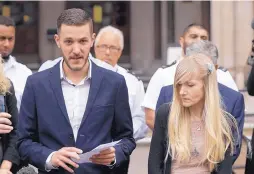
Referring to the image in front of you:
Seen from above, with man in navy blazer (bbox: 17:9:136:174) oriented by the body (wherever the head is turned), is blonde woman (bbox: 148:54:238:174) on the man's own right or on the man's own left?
on the man's own left

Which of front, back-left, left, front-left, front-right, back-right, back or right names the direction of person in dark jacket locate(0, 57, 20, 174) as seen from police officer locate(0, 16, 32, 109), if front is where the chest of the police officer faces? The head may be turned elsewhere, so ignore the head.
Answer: front

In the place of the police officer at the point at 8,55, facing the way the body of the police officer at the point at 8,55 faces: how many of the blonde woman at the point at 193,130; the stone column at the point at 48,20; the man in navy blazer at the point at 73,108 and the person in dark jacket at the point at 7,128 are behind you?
1

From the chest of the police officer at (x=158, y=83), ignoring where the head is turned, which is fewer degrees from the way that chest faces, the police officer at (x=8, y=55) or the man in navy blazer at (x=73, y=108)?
the man in navy blazer

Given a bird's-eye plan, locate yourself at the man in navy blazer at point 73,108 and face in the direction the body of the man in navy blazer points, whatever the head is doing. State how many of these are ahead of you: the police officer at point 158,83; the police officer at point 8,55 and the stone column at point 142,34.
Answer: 0

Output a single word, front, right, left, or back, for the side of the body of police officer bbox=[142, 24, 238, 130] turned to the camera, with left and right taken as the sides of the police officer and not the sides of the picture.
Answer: front

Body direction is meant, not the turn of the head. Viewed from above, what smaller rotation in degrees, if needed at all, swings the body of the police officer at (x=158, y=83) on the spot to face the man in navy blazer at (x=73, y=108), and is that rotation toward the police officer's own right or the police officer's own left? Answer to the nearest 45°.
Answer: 0° — they already face them

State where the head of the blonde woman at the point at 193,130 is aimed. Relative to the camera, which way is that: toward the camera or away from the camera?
toward the camera

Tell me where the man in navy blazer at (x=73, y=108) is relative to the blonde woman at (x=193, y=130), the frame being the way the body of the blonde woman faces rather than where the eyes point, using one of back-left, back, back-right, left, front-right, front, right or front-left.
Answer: right

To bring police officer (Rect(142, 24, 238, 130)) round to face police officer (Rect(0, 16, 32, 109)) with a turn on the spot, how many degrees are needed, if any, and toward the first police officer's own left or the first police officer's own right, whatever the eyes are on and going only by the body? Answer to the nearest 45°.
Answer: approximately 90° to the first police officer's own right

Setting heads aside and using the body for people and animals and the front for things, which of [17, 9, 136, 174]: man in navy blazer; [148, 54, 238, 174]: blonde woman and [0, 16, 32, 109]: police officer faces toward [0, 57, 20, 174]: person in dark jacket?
the police officer

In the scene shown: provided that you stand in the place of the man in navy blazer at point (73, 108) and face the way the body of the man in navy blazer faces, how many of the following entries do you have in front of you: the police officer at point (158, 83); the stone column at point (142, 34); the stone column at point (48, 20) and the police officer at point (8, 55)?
0

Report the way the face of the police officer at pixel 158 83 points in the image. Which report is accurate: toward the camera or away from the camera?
toward the camera

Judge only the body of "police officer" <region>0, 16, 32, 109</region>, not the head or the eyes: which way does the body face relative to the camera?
toward the camera

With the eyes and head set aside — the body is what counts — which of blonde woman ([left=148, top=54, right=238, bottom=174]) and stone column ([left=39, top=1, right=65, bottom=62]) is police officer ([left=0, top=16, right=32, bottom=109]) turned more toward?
the blonde woman

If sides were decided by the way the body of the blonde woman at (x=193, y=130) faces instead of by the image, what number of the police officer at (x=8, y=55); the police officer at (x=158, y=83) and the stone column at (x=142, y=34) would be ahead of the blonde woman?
0
